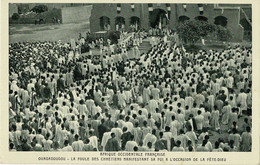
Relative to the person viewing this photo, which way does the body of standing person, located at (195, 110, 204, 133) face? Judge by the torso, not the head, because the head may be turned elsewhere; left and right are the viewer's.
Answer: facing away from the viewer
